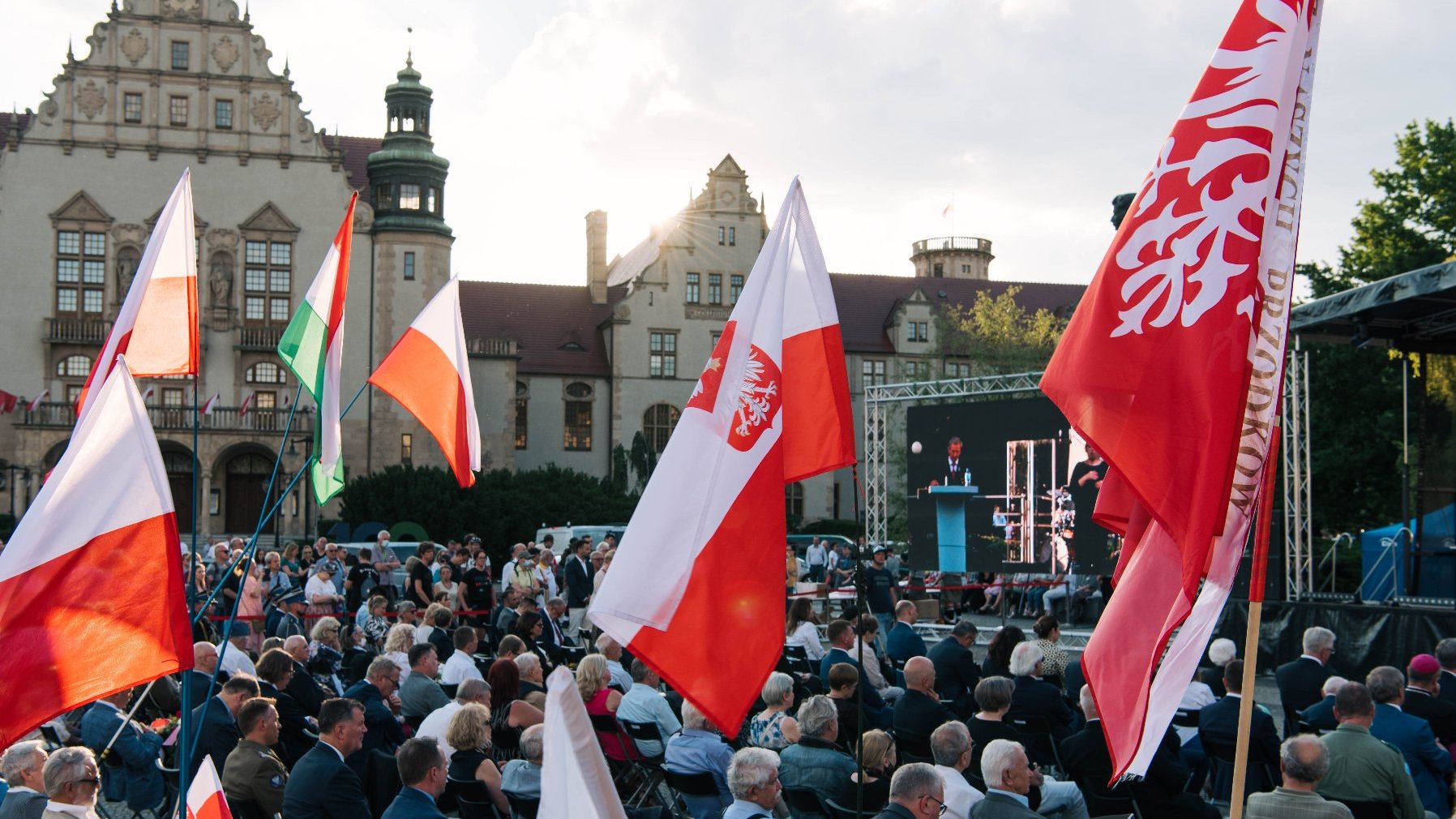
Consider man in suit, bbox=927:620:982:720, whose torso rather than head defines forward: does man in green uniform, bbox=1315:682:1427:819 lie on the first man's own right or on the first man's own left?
on the first man's own right

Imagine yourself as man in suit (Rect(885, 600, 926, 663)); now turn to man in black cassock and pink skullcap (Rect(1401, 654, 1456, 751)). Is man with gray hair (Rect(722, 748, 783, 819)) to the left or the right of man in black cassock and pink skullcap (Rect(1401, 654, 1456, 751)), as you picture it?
right

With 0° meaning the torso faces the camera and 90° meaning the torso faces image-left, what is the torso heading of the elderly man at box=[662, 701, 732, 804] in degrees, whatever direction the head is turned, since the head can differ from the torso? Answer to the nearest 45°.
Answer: approximately 225°

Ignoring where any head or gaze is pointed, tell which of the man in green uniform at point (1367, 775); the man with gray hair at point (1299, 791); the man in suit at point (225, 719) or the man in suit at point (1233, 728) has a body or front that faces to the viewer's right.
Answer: the man in suit at point (225, 719)

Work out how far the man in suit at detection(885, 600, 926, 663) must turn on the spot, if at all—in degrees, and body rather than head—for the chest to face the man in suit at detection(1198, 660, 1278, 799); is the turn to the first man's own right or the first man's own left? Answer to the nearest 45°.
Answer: approximately 90° to the first man's own right

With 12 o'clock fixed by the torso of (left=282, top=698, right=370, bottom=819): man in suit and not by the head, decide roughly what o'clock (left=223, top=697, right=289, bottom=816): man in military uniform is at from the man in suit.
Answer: The man in military uniform is roughly at 9 o'clock from the man in suit.

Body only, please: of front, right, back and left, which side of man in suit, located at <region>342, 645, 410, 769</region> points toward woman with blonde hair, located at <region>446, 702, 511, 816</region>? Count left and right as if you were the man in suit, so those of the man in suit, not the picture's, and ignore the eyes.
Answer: right

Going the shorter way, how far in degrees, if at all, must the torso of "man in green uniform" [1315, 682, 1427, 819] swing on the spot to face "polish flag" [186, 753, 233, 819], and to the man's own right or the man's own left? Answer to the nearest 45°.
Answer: approximately 135° to the man's own left

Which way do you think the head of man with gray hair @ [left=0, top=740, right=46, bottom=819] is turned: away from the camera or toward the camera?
away from the camera
